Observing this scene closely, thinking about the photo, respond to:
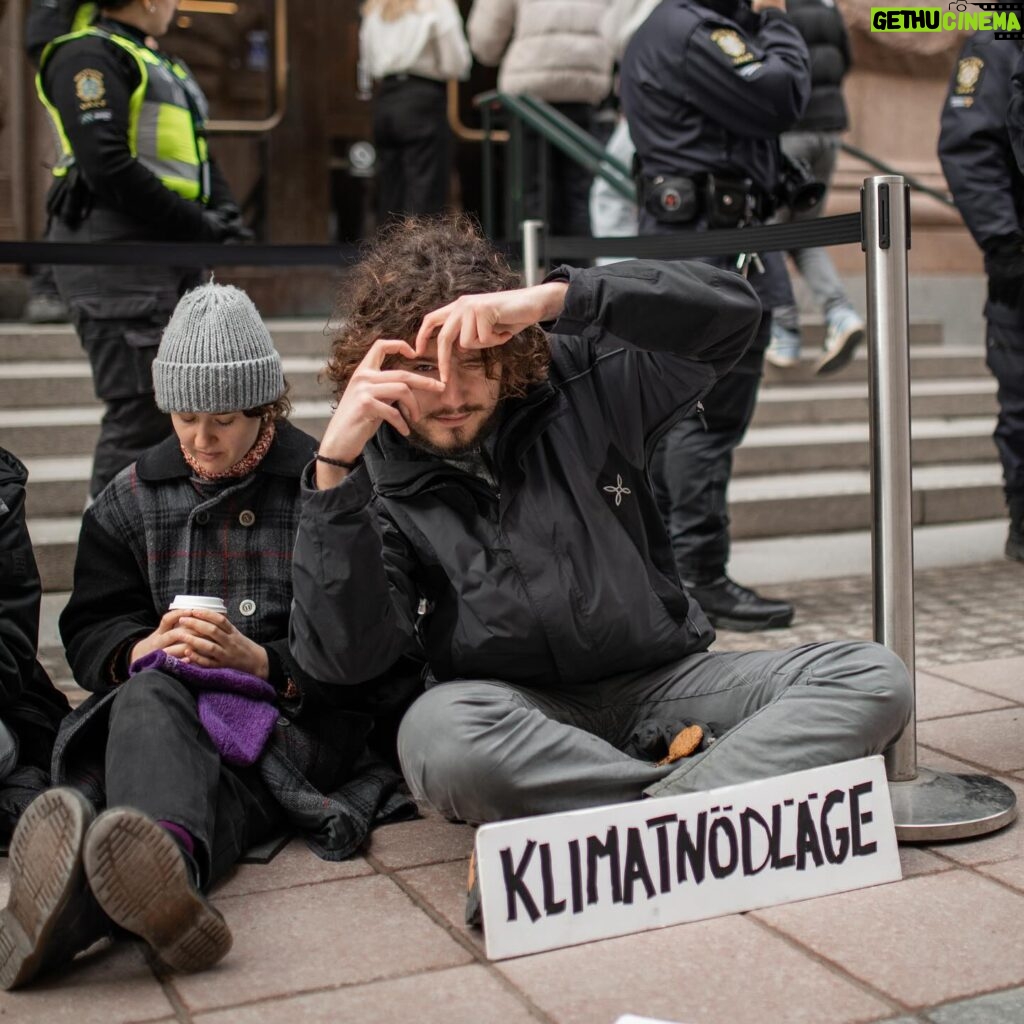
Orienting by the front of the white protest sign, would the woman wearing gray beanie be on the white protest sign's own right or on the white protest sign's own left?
on the white protest sign's own right

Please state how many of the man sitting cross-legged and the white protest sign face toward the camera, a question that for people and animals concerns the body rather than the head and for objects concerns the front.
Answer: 2

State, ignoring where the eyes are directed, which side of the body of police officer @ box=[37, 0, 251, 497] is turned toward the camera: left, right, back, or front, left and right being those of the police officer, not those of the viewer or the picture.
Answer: right

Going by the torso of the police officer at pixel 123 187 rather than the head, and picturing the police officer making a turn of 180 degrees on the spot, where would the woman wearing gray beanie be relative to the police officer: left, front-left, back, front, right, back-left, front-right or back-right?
left

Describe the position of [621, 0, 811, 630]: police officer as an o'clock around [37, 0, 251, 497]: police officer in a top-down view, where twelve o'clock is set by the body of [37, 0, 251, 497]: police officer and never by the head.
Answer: [621, 0, 811, 630]: police officer is roughly at 12 o'clock from [37, 0, 251, 497]: police officer.

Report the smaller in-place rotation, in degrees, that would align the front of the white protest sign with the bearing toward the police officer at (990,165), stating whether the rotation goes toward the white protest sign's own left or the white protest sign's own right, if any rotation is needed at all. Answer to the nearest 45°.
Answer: approximately 180°

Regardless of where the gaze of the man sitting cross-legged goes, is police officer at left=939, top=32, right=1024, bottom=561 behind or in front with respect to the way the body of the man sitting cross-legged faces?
behind
